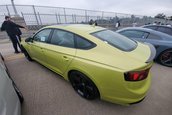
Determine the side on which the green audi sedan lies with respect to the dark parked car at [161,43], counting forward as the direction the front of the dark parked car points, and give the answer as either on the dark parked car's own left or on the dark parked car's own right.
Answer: on the dark parked car's own left

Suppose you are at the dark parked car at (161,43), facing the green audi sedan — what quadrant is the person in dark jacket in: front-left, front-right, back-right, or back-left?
front-right

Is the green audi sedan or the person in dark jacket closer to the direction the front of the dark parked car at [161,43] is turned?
the person in dark jacket

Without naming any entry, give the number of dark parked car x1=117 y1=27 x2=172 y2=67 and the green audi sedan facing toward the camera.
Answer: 0

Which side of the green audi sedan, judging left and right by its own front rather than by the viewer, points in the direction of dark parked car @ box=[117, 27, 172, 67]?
right

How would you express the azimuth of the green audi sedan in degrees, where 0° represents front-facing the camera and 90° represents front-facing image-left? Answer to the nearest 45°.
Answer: approximately 135°

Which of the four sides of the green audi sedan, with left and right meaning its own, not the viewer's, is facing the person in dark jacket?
front

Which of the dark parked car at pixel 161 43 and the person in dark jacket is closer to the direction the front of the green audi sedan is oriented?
the person in dark jacket

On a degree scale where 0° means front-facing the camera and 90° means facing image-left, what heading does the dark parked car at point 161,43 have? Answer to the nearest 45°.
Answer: approximately 135°
